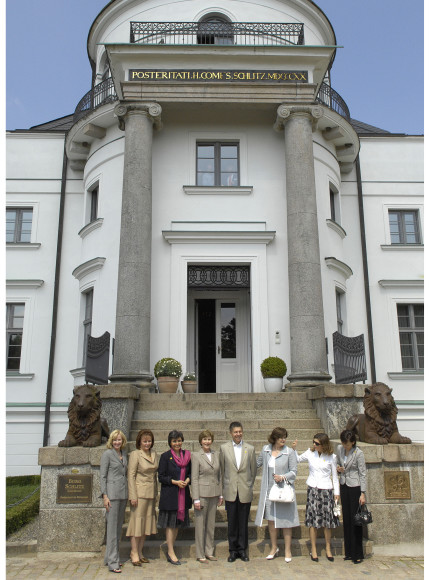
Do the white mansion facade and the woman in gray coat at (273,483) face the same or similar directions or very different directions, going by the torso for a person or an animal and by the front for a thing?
same or similar directions

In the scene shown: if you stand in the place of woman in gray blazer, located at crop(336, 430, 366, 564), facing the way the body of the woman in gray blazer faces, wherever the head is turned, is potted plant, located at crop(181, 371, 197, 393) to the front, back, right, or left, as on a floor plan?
right

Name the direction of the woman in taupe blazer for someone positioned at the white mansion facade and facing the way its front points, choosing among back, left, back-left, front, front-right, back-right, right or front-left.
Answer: front

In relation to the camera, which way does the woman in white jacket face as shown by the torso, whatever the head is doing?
toward the camera

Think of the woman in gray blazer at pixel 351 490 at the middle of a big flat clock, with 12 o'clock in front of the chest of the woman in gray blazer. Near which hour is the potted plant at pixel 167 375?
The potted plant is roughly at 3 o'clock from the woman in gray blazer.

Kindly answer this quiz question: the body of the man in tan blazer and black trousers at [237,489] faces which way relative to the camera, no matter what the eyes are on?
toward the camera

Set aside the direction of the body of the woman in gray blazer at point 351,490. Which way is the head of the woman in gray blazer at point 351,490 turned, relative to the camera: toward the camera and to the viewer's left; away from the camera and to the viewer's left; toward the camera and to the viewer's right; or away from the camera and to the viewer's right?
toward the camera and to the viewer's left

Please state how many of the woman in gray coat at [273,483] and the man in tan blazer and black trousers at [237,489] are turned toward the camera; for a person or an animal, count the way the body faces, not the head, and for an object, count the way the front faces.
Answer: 2

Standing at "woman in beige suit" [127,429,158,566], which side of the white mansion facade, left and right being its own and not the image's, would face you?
front

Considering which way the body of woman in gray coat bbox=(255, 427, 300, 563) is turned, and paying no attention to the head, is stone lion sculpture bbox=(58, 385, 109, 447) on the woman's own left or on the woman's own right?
on the woman's own right

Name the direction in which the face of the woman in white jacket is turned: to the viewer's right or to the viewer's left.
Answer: to the viewer's left

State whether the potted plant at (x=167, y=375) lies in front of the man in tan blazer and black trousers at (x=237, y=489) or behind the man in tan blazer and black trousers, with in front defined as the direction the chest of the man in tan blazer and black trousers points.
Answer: behind

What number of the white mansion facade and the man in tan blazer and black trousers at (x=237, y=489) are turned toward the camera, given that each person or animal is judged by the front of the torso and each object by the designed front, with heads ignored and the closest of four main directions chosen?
2

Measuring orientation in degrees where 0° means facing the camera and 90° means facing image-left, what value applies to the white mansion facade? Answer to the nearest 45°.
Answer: approximately 0°

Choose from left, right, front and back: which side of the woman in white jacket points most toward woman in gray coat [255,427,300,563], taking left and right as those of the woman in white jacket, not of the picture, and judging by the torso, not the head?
right

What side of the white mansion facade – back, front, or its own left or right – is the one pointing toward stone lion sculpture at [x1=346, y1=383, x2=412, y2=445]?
front

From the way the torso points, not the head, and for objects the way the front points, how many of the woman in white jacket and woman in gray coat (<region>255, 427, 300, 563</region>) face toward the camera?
2

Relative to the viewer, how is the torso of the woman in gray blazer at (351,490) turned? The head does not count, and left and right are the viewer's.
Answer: facing the viewer and to the left of the viewer

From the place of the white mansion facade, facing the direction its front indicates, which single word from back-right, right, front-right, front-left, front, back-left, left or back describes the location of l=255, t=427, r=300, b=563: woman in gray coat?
front
